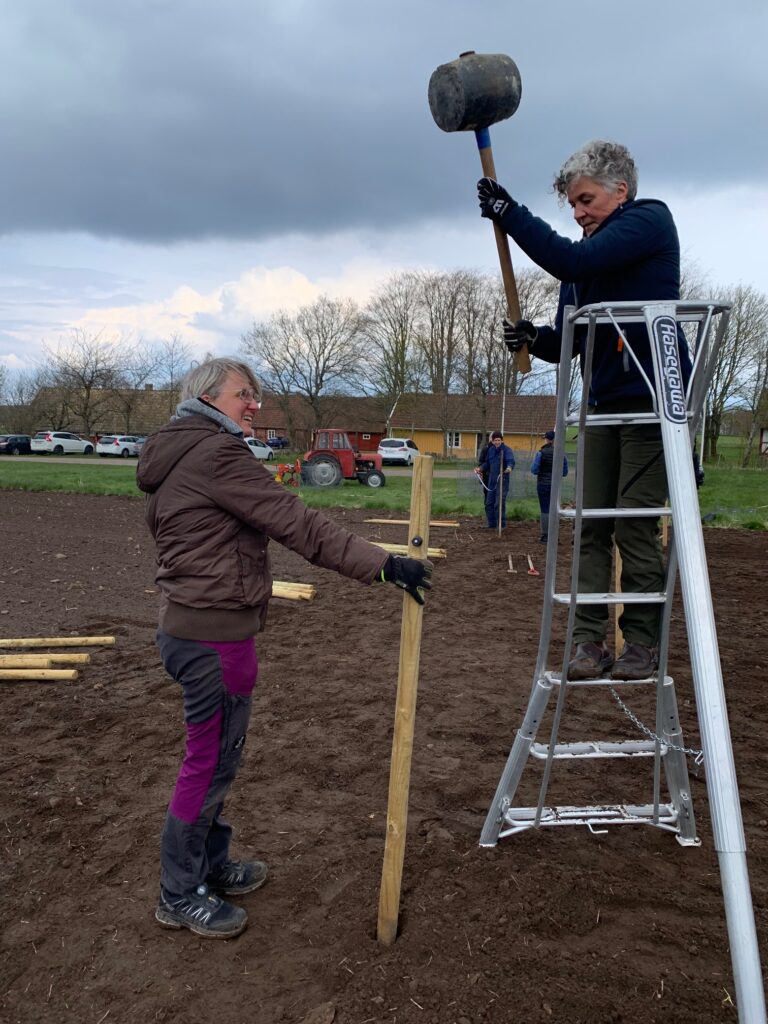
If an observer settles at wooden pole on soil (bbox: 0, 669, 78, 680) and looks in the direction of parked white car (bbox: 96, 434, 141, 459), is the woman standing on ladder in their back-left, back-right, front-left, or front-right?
back-right

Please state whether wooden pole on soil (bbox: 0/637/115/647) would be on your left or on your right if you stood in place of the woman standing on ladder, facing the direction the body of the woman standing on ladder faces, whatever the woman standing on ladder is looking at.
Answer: on your right

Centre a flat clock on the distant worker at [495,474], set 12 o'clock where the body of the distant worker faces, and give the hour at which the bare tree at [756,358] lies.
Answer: The bare tree is roughly at 7 o'clock from the distant worker.

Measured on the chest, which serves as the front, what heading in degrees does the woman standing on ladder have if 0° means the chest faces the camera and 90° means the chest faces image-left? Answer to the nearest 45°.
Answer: approximately 45°

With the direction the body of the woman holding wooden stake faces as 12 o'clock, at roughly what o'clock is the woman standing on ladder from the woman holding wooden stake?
The woman standing on ladder is roughly at 12 o'clock from the woman holding wooden stake.

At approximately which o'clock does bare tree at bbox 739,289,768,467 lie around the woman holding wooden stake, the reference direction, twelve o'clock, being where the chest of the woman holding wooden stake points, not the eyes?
The bare tree is roughly at 10 o'clock from the woman holding wooden stake.

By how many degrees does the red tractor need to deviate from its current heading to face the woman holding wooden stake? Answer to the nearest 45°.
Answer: approximately 90° to its right

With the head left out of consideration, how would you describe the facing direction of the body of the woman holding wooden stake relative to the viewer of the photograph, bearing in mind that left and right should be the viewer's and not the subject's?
facing to the right of the viewer

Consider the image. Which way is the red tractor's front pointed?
to the viewer's right

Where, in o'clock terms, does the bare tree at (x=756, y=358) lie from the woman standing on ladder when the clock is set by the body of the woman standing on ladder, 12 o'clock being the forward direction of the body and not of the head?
The bare tree is roughly at 5 o'clock from the woman standing on ladder.

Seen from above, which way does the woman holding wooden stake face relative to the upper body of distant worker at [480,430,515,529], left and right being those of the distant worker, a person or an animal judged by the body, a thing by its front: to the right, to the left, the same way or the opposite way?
to the left

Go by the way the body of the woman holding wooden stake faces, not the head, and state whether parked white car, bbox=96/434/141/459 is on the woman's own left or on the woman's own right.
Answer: on the woman's own left
